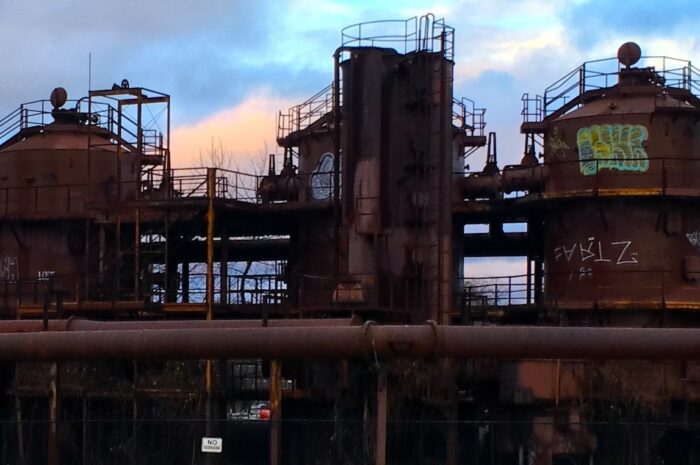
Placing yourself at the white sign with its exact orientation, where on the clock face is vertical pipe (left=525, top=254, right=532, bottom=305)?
The vertical pipe is roughly at 7 o'clock from the white sign.

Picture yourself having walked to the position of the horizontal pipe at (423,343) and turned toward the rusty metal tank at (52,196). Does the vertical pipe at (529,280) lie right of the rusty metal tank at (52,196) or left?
right

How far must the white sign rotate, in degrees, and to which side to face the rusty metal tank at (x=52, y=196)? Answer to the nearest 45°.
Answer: approximately 180°

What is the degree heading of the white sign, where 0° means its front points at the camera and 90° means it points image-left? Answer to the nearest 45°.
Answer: approximately 0°

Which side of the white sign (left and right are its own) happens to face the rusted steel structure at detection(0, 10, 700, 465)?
back

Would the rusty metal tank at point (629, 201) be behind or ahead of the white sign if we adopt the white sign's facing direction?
behind
